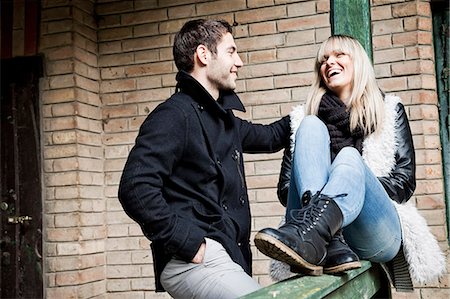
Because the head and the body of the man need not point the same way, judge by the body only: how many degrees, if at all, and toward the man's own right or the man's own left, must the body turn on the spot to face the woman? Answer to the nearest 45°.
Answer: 0° — they already face them

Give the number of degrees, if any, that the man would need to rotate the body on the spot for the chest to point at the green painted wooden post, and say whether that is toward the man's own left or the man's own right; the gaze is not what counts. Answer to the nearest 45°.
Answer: approximately 45° to the man's own left

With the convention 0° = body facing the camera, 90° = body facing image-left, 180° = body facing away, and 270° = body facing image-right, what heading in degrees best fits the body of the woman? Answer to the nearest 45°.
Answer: approximately 45°

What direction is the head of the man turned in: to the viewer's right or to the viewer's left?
to the viewer's right

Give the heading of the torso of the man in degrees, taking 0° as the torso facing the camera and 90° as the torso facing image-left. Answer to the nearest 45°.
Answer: approximately 270°

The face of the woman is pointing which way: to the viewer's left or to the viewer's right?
to the viewer's left

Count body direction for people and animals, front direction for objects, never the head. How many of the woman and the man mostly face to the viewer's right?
1

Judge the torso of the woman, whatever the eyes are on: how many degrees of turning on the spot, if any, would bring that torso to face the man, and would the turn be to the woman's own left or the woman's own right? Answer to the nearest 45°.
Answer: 0° — they already face them
